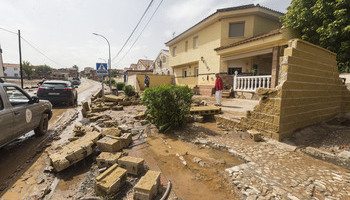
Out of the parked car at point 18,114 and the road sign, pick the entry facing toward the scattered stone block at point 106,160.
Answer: the road sign

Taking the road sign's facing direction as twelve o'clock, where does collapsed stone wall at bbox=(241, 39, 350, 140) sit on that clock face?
The collapsed stone wall is roughly at 11 o'clock from the road sign.

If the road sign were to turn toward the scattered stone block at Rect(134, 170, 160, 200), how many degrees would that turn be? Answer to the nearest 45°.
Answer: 0° — it already faces it

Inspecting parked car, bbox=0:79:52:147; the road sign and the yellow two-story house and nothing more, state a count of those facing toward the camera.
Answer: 2

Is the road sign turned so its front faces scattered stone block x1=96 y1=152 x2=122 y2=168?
yes

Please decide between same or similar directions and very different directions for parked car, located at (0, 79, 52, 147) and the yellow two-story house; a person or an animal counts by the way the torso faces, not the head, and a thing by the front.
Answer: very different directions

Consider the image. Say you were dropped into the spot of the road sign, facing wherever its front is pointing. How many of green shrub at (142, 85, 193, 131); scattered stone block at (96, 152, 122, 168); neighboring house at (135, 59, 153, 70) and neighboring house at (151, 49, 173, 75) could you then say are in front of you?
2

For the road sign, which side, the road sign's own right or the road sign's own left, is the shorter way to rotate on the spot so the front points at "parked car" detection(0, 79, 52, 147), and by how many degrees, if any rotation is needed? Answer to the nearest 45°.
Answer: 0° — it already faces it

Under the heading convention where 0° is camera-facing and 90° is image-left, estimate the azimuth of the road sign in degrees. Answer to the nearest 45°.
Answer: approximately 0°
